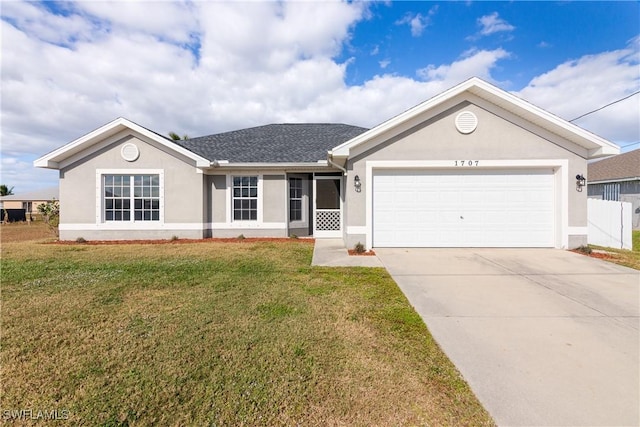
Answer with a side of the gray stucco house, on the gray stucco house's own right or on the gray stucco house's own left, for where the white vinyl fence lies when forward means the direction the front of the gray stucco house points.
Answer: on the gray stucco house's own left

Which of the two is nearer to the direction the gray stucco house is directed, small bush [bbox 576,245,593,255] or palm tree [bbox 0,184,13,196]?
the small bush

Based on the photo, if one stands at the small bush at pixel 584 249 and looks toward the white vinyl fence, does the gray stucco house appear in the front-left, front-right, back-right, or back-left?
back-left

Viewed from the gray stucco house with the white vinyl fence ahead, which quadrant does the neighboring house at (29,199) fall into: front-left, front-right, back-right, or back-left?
back-left

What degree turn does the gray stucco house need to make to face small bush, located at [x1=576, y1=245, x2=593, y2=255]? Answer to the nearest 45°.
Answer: approximately 90° to its left

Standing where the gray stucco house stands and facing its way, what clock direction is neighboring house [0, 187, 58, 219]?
The neighboring house is roughly at 4 o'clock from the gray stucco house.

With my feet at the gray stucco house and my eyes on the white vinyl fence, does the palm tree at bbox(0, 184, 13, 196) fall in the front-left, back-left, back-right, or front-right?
back-left

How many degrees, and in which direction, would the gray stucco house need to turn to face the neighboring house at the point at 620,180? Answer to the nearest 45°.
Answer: approximately 135° to its left

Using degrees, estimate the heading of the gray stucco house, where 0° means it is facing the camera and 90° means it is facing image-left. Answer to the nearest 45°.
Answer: approximately 0°

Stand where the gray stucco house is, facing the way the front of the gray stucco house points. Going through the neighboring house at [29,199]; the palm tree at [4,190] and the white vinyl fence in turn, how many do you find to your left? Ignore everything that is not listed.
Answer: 1

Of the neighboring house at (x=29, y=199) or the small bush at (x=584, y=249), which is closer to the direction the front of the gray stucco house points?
the small bush
